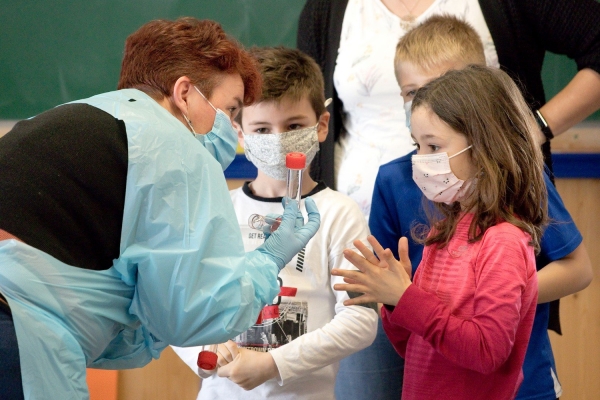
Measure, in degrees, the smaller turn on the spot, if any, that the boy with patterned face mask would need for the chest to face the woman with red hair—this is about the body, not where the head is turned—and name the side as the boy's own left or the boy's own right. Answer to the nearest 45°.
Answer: approximately 45° to the boy's own right

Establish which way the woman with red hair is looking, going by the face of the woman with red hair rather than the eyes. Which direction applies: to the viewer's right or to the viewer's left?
to the viewer's right

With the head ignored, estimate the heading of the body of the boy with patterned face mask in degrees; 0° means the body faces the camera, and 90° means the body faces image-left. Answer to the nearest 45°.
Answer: approximately 0°
